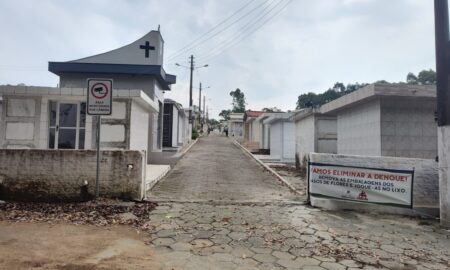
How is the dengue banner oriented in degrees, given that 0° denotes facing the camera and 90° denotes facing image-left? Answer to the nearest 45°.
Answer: approximately 0°

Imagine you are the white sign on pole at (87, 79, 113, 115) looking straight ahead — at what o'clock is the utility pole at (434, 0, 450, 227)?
The utility pole is roughly at 10 o'clock from the white sign on pole.

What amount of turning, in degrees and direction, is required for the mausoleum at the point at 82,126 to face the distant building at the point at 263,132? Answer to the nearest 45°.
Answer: approximately 135° to its left

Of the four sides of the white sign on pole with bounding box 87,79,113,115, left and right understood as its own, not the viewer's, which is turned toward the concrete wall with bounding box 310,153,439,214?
left

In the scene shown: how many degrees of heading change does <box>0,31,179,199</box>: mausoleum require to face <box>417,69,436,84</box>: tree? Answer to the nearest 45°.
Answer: approximately 90° to its left

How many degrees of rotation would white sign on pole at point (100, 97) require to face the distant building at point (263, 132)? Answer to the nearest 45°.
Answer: approximately 135° to its left

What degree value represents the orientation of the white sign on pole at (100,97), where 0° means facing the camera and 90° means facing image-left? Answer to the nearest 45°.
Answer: approximately 0°
